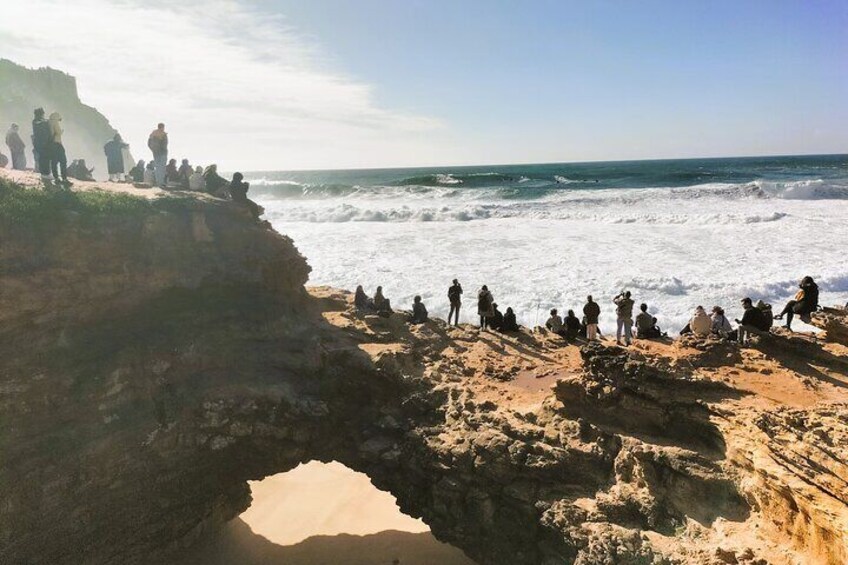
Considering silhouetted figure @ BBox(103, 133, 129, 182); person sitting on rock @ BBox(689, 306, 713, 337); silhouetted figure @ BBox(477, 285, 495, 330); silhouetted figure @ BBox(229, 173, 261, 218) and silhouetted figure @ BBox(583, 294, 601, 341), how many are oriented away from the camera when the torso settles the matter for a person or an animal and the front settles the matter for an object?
4

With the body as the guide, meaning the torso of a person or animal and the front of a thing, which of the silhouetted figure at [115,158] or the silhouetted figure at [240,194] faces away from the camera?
the silhouetted figure at [115,158]

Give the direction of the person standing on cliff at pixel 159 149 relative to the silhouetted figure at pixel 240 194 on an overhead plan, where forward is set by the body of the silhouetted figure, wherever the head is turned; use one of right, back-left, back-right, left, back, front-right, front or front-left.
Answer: back-left

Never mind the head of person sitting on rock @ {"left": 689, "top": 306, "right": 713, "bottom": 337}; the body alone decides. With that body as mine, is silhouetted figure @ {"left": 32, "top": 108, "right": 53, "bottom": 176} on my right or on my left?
on my left

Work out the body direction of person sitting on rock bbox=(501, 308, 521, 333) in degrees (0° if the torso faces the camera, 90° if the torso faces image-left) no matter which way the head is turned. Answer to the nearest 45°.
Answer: approximately 180°

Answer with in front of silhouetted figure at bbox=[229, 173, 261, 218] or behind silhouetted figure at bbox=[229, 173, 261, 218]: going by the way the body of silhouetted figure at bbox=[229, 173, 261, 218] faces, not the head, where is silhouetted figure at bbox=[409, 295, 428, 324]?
in front

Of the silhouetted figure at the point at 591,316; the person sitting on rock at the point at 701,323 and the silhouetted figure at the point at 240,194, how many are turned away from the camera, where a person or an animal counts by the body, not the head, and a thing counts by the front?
2

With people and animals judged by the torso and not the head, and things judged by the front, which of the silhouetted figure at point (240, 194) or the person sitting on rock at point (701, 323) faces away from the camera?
the person sitting on rock
